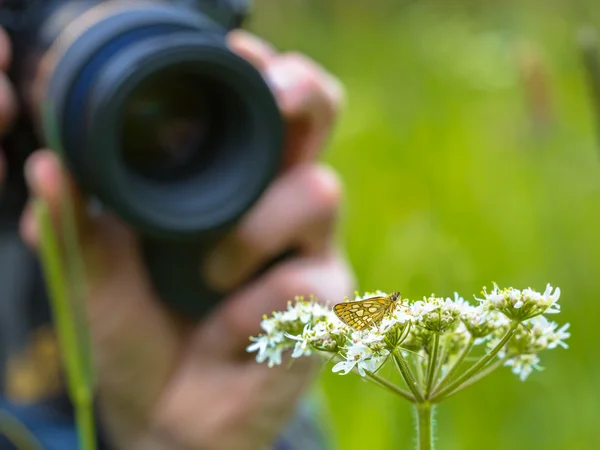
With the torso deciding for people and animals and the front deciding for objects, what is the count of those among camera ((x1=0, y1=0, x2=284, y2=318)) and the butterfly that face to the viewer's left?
0

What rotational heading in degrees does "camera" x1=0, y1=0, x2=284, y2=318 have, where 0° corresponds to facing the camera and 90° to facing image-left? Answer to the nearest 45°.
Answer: approximately 315°

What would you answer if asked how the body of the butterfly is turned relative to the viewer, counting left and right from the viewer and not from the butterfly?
facing to the right of the viewer
